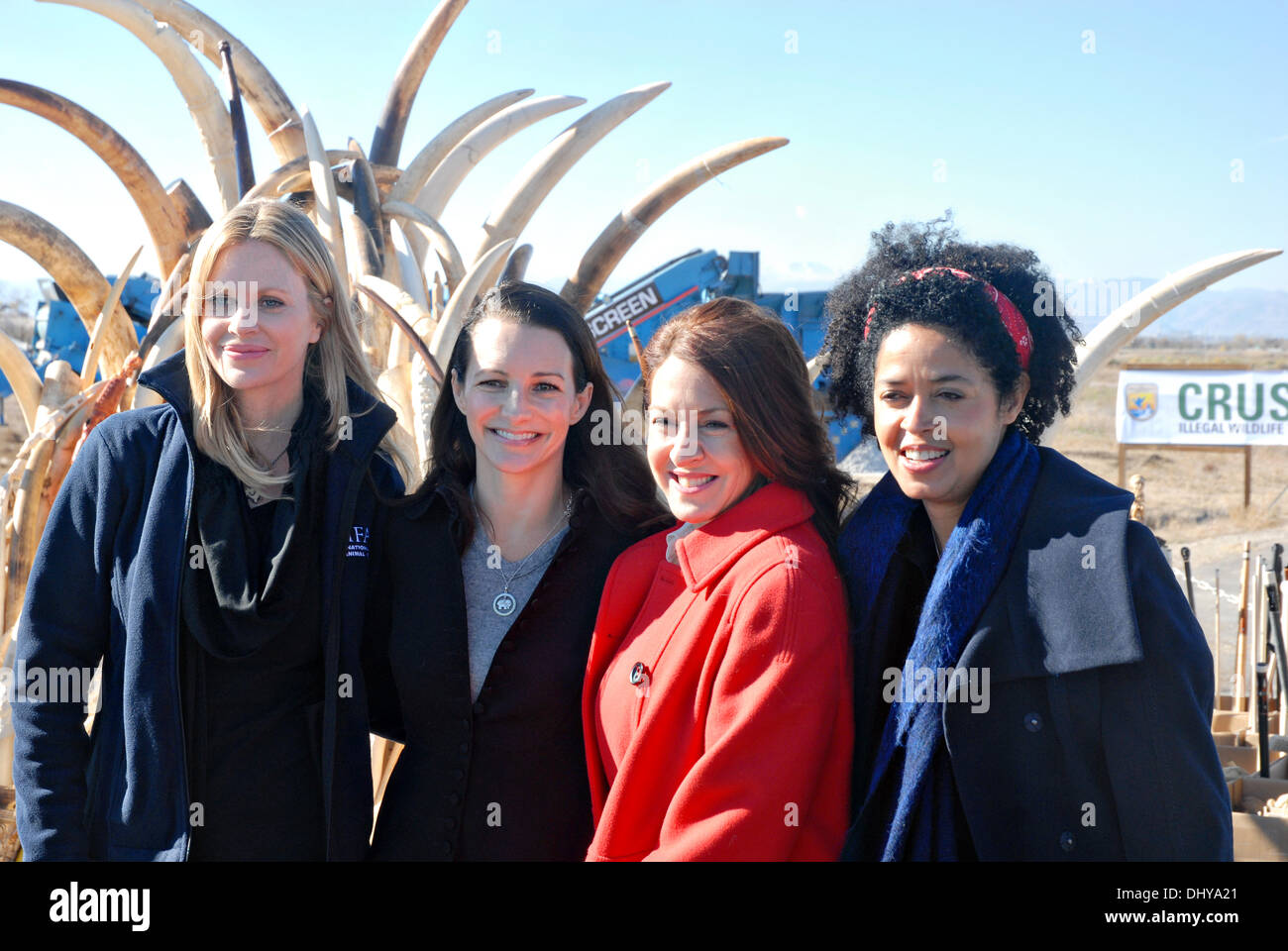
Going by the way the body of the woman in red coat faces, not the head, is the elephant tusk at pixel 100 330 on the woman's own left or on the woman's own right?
on the woman's own right

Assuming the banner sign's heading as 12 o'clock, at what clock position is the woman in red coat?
The woman in red coat is roughly at 12 o'clock from the banner sign.

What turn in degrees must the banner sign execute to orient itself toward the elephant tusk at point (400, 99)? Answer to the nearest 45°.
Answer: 0° — it already faces it

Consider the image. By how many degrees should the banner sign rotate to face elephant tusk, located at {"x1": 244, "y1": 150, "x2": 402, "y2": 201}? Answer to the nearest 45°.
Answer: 0° — it already faces it

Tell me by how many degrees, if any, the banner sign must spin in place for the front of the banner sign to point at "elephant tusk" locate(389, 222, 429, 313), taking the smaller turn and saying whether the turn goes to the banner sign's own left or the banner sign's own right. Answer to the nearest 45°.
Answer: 0° — it already faces it

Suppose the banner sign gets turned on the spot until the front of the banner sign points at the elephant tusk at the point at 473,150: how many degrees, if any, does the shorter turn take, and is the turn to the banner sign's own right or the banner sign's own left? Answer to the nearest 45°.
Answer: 0° — it already faces it

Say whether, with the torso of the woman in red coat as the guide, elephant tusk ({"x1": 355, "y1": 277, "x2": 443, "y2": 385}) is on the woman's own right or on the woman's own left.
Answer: on the woman's own right

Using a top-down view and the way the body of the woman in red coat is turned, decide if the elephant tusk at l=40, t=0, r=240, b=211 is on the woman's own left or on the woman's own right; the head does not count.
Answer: on the woman's own right

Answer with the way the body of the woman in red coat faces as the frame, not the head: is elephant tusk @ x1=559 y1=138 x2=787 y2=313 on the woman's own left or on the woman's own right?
on the woman's own right

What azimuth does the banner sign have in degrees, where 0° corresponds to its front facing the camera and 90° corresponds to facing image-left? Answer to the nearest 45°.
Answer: approximately 0°
